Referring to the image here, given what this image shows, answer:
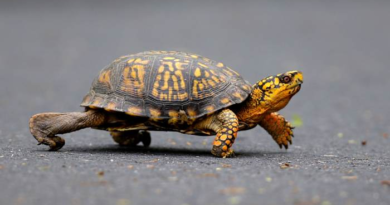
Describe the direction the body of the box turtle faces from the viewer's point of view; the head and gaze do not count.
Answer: to the viewer's right
